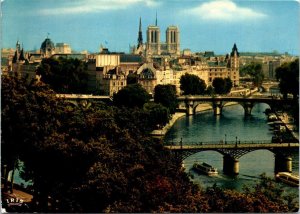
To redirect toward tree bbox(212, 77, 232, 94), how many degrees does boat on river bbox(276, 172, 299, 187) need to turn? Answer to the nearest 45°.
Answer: approximately 45° to its right

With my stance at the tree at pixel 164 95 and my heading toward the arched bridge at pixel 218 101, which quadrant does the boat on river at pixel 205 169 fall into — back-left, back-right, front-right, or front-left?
back-right

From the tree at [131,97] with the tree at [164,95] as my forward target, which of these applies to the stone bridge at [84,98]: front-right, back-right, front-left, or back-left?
back-left

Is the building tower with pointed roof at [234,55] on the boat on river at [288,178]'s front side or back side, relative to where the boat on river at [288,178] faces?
on the front side

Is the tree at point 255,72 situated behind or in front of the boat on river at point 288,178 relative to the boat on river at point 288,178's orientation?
in front

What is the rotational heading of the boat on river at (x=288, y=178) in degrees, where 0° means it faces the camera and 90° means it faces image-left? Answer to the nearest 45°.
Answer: approximately 135°

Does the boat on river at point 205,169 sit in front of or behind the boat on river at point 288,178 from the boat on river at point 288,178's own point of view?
in front
